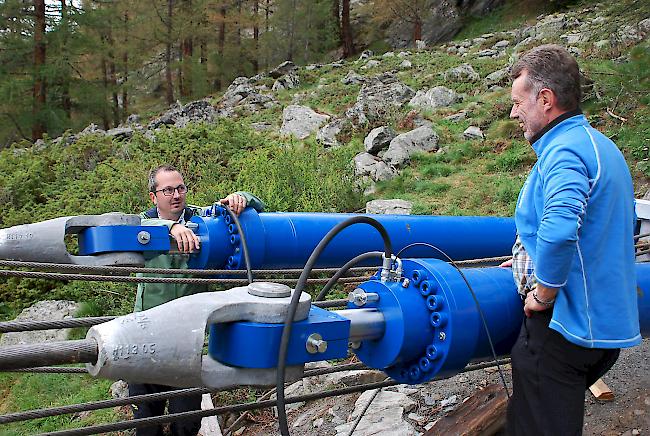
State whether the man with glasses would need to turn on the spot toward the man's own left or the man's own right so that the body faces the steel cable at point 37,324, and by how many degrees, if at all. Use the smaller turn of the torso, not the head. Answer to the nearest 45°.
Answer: approximately 45° to the man's own right

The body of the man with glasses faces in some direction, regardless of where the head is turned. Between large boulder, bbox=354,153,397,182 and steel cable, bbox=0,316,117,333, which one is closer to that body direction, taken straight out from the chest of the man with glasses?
the steel cable

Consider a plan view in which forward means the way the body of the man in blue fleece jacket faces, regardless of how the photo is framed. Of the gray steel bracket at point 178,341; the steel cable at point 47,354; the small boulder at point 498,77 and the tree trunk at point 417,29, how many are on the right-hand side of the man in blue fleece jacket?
2

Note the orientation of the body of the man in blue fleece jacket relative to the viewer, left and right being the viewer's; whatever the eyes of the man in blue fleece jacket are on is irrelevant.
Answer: facing to the left of the viewer

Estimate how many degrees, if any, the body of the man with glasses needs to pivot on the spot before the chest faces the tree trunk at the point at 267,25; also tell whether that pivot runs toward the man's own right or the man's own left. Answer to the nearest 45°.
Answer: approximately 135° to the man's own left

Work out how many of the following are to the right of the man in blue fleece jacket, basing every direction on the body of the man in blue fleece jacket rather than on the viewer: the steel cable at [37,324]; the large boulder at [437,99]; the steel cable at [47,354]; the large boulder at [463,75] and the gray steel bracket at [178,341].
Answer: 2

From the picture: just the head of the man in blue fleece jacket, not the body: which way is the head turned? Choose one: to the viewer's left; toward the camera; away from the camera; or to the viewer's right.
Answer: to the viewer's left

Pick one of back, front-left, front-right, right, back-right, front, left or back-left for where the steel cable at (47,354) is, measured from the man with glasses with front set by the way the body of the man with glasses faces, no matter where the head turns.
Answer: front-right

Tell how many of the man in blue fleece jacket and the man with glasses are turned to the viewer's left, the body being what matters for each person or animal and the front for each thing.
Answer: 1

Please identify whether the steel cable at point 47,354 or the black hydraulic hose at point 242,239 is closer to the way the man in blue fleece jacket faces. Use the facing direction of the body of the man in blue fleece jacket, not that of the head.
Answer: the black hydraulic hose

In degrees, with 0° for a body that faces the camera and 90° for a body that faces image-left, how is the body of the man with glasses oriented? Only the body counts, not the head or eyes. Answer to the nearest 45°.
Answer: approximately 315°

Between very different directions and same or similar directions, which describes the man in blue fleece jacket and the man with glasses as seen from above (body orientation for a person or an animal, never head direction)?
very different directions
